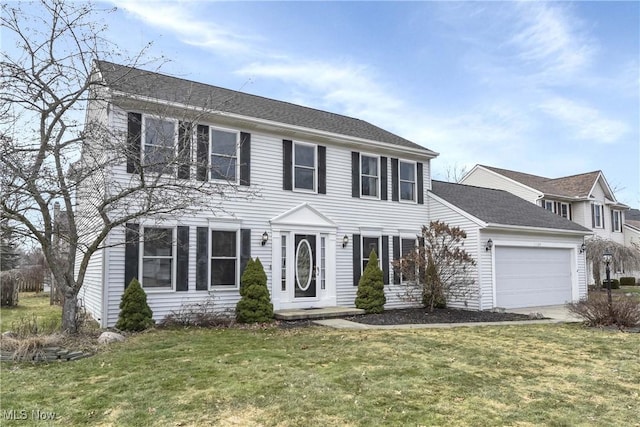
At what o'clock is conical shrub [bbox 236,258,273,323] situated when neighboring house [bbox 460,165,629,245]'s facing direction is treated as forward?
The conical shrub is roughly at 2 o'clock from the neighboring house.

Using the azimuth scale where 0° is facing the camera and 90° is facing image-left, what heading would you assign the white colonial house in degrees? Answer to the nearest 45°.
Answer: approximately 315°

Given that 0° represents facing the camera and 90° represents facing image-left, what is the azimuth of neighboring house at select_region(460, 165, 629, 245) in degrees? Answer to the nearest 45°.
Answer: approximately 315°

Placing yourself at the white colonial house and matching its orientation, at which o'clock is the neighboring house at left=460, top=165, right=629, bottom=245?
The neighboring house is roughly at 9 o'clock from the white colonial house.

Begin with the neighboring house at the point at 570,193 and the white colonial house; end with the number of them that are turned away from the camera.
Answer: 0

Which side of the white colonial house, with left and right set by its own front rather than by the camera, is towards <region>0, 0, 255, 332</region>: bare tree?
right

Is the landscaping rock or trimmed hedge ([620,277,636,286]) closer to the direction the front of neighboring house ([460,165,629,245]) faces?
the landscaping rock

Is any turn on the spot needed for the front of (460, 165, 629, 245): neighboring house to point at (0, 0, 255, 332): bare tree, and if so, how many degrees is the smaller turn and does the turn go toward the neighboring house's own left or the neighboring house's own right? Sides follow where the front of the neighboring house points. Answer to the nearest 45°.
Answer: approximately 45° to the neighboring house's own right
